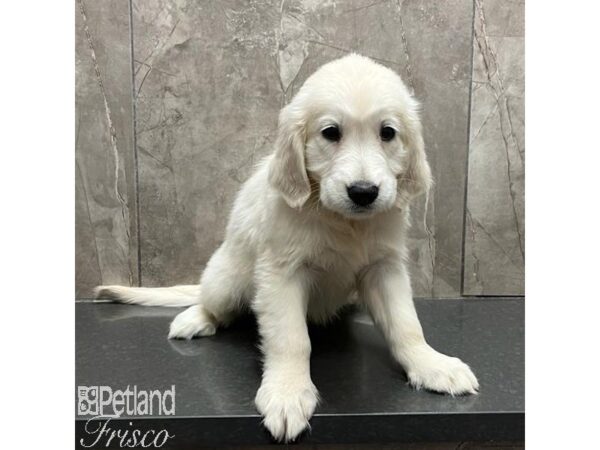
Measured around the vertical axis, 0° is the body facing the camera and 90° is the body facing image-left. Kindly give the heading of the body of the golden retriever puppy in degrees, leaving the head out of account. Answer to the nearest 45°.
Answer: approximately 315°
